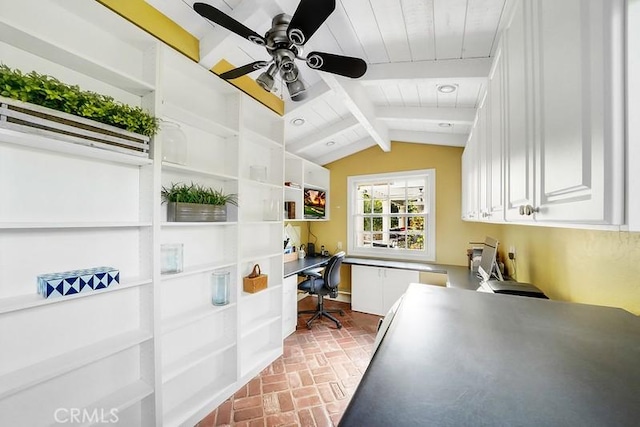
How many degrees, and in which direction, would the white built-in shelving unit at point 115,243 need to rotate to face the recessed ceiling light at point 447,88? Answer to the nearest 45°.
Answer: approximately 45° to its left

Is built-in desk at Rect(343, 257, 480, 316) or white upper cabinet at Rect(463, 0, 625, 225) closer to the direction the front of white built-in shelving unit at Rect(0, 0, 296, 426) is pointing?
the white upper cabinet

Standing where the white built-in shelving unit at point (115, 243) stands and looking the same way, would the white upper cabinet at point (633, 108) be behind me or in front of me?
in front

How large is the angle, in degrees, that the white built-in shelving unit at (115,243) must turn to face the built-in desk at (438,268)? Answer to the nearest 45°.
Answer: approximately 45° to its left

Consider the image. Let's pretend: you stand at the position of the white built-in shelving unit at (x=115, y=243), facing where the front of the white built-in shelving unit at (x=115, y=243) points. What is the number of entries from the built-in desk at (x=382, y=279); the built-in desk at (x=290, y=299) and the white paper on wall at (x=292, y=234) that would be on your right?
0

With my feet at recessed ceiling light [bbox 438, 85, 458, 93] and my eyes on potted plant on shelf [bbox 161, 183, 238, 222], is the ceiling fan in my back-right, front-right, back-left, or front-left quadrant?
front-left

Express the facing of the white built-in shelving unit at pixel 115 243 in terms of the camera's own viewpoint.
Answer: facing the viewer and to the right of the viewer

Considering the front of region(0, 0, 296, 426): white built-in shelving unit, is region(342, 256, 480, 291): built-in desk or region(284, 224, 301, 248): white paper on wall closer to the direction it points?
the built-in desk

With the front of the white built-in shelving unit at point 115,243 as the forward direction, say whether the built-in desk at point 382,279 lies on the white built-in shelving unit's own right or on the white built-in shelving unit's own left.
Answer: on the white built-in shelving unit's own left

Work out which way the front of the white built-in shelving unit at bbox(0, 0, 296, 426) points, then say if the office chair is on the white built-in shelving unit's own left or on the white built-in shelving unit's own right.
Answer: on the white built-in shelving unit's own left

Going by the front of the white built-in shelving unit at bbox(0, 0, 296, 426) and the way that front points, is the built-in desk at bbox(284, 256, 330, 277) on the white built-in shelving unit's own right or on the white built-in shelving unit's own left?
on the white built-in shelving unit's own left

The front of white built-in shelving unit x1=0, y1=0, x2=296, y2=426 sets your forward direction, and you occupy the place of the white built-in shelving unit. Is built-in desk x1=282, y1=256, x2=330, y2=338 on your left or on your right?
on your left

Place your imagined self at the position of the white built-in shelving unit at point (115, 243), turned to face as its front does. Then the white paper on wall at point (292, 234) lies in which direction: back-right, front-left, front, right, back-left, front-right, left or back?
left

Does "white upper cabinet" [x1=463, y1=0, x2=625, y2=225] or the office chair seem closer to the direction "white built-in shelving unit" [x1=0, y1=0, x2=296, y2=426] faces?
the white upper cabinet

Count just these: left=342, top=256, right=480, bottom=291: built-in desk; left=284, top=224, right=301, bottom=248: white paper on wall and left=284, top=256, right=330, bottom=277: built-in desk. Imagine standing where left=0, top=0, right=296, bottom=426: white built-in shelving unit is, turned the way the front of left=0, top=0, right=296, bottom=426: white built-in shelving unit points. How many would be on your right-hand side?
0
